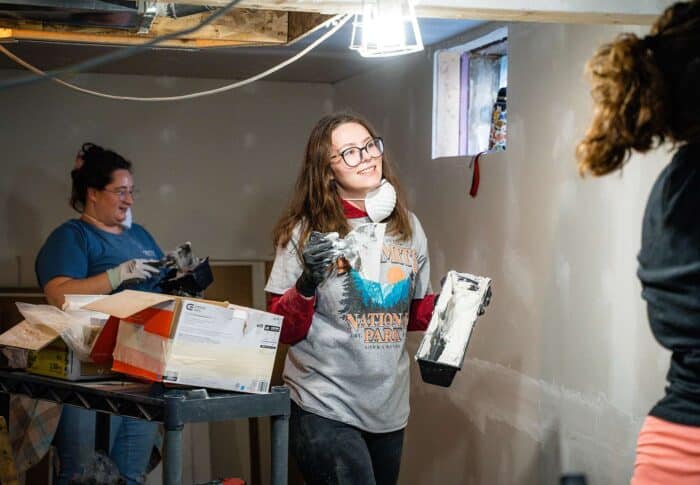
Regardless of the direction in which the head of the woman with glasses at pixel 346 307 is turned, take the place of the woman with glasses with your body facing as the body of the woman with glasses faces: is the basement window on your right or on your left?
on your left

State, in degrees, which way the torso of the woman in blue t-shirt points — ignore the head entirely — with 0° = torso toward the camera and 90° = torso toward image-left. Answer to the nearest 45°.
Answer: approximately 315°

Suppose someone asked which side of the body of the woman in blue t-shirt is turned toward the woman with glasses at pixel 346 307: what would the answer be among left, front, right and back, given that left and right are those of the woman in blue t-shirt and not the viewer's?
front

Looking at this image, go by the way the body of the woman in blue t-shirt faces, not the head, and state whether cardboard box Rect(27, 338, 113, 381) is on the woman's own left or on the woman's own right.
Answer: on the woman's own right

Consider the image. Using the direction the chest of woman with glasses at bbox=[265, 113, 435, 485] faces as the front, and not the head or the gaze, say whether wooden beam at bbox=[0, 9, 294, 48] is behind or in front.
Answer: behind

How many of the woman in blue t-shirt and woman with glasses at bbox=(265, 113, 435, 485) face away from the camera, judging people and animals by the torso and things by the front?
0
